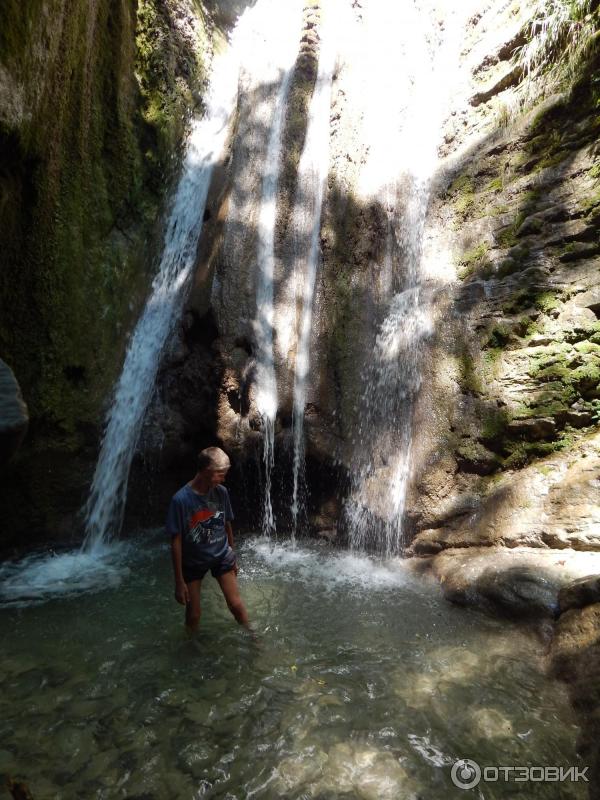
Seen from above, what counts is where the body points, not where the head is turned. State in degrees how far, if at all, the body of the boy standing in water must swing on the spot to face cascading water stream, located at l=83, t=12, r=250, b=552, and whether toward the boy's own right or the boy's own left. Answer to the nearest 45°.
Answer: approximately 135° to the boy's own left

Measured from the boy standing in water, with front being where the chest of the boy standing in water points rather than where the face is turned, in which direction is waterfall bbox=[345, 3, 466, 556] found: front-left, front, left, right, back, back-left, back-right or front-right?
left

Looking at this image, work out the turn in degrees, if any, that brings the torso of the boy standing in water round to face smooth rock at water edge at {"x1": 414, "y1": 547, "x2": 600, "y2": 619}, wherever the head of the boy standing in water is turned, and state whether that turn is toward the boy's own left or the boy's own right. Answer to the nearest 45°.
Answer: approximately 45° to the boy's own left

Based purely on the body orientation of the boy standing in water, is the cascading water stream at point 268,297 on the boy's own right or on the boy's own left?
on the boy's own left

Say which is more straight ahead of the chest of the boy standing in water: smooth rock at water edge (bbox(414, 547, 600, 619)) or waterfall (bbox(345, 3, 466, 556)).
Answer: the smooth rock at water edge
